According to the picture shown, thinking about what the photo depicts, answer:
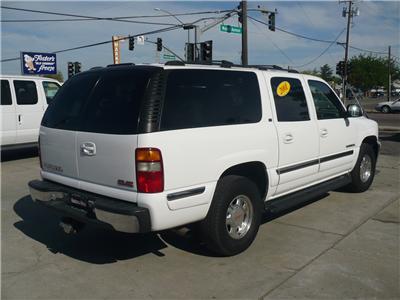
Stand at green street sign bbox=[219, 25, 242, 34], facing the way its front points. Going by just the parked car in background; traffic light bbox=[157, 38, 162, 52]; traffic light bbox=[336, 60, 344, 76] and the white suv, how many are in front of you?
1

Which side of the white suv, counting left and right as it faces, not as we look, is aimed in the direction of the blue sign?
left

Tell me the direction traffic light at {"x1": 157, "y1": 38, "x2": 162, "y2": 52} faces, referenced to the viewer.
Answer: facing the viewer

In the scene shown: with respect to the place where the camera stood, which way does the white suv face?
facing away from the viewer and to the right of the viewer

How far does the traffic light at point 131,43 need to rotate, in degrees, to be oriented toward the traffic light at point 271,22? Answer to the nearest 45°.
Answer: approximately 45° to its left

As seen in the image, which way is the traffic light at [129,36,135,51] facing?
toward the camera
